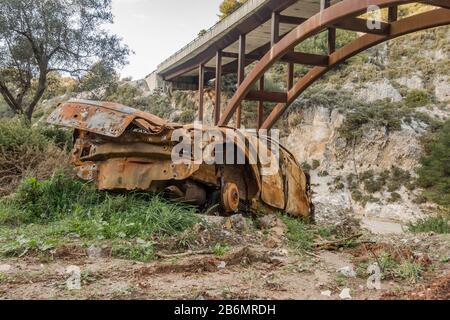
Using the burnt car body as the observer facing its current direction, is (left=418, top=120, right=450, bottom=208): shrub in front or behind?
behind

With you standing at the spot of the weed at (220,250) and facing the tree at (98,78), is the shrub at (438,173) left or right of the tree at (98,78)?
right

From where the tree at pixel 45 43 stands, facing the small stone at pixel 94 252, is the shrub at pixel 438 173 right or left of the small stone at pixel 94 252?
left
